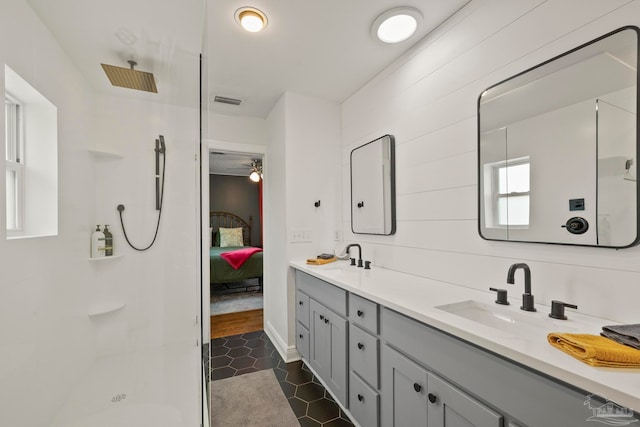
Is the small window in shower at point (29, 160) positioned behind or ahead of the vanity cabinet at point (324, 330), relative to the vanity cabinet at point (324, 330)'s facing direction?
ahead

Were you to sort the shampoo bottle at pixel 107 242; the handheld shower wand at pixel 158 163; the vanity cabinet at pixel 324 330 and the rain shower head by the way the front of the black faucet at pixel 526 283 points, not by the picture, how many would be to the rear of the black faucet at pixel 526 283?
0

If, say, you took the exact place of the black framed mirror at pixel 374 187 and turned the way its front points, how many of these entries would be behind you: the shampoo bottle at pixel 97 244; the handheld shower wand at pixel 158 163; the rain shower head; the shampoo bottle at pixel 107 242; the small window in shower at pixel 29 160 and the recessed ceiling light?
0

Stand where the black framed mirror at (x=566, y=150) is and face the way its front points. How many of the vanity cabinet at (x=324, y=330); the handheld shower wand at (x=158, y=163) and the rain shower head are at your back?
0

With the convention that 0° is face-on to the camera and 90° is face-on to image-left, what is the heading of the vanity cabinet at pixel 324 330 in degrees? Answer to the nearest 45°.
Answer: approximately 45°

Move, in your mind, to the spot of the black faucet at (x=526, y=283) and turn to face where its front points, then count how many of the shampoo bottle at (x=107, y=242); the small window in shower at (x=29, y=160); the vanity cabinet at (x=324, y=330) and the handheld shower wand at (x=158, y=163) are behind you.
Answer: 0

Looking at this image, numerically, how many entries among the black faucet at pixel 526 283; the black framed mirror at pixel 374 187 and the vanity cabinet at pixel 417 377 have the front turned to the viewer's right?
0

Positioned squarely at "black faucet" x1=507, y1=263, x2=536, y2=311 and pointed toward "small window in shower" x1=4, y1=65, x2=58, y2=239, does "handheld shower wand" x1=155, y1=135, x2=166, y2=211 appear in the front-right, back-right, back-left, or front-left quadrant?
front-right

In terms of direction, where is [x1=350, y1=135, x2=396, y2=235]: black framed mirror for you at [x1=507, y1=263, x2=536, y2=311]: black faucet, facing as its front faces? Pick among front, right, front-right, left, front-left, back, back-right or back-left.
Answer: right

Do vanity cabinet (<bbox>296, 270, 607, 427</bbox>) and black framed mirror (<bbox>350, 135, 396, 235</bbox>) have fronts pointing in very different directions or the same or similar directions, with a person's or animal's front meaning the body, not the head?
same or similar directions

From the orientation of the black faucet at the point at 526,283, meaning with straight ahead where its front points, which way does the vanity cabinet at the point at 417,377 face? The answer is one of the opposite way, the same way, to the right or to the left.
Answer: the same way

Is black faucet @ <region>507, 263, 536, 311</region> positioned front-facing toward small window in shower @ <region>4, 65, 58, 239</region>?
yes

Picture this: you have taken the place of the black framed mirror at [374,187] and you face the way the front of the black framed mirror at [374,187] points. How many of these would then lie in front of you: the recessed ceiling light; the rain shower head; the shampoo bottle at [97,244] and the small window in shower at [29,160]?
4

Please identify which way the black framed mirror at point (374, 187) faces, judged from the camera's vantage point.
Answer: facing the viewer and to the left of the viewer

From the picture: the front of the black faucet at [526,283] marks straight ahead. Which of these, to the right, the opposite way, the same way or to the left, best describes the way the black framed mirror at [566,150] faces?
the same way

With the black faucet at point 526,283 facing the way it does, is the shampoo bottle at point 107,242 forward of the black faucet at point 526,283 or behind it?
forward

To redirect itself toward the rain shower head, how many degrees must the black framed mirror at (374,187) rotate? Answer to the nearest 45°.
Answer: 0° — it already faces it

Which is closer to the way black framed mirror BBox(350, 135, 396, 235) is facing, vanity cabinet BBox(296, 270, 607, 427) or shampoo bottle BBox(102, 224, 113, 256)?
the shampoo bottle

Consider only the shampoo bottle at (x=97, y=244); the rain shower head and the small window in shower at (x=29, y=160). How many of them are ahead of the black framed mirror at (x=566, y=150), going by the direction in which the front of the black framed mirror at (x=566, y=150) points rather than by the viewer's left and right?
3
